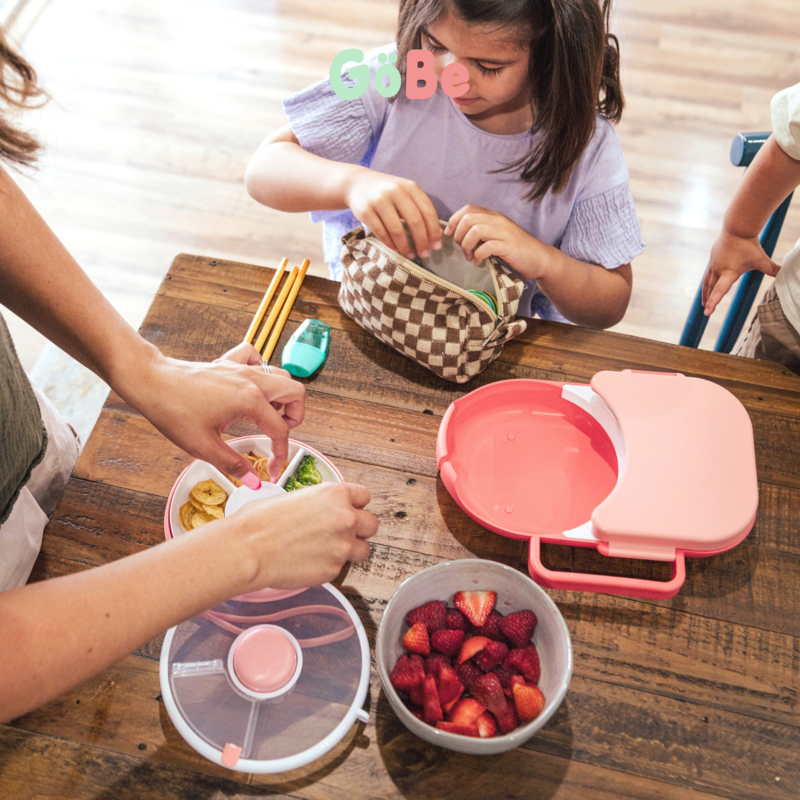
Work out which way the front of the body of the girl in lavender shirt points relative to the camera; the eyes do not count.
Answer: toward the camera

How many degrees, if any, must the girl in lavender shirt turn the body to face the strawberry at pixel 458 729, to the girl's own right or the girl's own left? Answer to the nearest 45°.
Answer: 0° — they already face it
